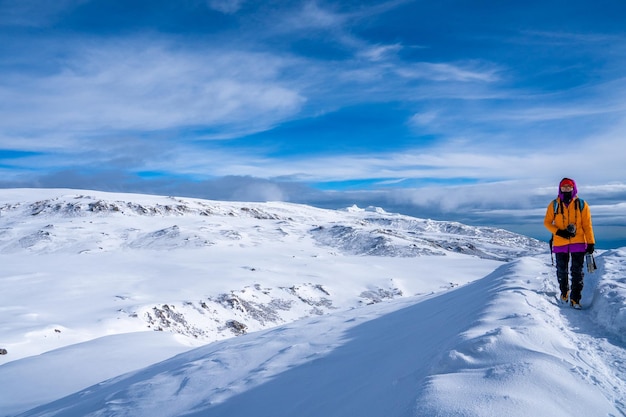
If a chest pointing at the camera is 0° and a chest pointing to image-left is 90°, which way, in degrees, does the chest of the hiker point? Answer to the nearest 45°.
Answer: approximately 0°
